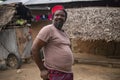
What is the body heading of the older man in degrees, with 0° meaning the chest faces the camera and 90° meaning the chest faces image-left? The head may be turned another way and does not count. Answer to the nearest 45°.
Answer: approximately 315°
